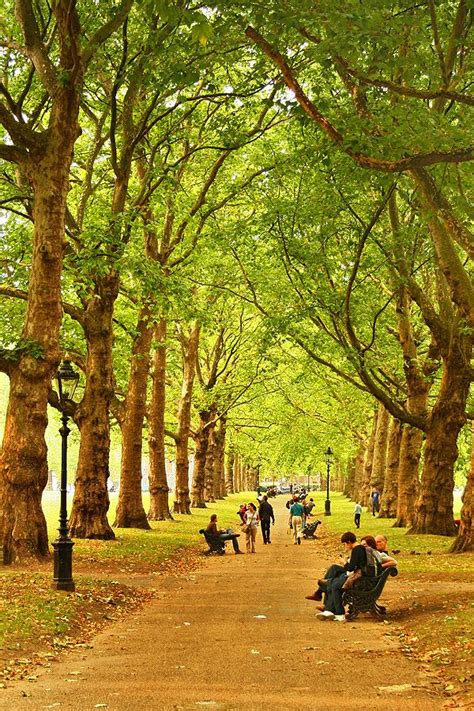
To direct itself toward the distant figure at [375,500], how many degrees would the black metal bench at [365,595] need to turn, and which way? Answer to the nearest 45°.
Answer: approximately 90° to its right

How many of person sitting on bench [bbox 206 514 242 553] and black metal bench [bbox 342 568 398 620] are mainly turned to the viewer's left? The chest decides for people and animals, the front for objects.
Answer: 1

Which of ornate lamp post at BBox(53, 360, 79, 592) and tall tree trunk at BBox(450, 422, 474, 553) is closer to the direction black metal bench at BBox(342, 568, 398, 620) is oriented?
the ornate lamp post

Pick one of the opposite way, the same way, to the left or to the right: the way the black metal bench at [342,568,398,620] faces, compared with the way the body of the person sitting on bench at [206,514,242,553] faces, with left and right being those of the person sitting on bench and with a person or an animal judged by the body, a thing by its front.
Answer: the opposite way

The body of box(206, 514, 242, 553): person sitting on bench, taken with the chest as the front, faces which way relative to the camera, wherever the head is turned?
to the viewer's right

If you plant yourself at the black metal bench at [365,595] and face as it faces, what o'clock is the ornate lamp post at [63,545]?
The ornate lamp post is roughly at 12 o'clock from the black metal bench.

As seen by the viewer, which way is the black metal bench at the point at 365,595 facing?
to the viewer's left
